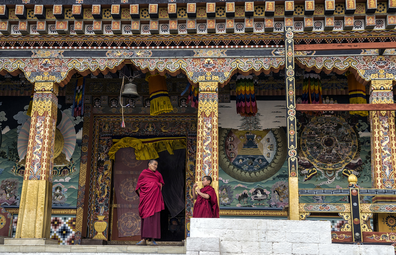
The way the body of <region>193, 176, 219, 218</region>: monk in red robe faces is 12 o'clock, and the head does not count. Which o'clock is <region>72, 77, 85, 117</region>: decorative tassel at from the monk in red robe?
The decorative tassel is roughly at 1 o'clock from the monk in red robe.

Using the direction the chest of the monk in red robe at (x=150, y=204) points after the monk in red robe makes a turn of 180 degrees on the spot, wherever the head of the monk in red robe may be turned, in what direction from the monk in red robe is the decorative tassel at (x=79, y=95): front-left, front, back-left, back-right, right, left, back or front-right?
front

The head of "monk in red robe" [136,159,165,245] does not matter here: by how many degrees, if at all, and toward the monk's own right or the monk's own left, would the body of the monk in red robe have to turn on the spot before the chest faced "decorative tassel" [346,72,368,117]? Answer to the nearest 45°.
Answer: approximately 45° to the monk's own left

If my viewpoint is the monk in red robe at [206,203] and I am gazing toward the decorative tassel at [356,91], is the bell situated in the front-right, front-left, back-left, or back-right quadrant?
back-left

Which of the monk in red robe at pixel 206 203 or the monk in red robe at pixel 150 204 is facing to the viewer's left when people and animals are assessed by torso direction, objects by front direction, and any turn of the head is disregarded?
the monk in red robe at pixel 206 203

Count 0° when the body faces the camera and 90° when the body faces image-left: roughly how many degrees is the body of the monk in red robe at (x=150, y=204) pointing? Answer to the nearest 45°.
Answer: approximately 315°

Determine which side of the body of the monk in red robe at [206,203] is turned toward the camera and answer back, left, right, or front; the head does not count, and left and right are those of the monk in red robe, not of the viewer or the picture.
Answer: left

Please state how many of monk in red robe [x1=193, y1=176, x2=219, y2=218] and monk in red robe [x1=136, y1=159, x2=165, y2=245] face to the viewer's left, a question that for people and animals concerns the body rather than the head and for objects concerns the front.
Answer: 1

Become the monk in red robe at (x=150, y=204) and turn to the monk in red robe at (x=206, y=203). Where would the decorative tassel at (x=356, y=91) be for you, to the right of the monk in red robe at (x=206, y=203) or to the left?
left

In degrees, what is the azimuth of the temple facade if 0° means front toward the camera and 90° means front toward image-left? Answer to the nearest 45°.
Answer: approximately 0°
